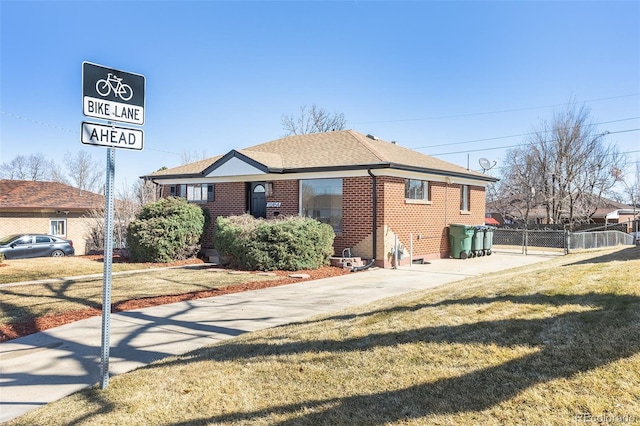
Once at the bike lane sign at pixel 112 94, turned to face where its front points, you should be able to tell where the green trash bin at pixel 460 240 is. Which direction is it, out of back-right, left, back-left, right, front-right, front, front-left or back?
left

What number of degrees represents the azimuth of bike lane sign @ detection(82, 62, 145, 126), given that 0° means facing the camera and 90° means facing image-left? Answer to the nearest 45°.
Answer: approximately 315°

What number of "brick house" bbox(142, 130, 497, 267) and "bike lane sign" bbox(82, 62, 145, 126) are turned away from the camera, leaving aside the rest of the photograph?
0

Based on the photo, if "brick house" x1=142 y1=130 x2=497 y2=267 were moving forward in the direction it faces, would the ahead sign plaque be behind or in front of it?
in front

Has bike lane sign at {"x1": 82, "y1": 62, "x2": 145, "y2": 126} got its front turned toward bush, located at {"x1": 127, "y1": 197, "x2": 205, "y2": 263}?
no

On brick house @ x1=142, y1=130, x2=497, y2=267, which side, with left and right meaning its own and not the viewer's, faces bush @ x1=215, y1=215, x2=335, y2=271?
front

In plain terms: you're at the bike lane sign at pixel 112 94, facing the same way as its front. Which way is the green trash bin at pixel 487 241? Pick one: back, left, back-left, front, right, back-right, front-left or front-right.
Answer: left

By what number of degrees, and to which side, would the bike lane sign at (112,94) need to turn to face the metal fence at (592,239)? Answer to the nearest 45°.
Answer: approximately 90° to its left

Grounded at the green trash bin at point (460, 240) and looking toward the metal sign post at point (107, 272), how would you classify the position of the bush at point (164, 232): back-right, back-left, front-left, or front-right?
front-right

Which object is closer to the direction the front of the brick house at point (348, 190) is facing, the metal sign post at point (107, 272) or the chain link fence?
the metal sign post

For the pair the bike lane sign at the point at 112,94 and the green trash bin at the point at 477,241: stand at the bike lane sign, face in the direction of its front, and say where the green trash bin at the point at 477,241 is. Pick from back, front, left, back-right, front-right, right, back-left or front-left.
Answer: left

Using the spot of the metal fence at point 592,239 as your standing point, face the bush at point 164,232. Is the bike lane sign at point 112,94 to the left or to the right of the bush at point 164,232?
left
